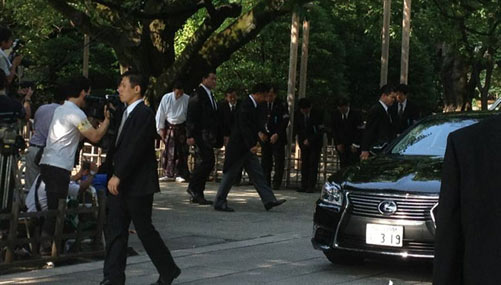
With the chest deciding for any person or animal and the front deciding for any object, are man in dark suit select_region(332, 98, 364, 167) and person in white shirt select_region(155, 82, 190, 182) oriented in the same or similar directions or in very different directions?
same or similar directions

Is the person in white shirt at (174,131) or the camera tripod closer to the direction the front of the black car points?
the camera tripod

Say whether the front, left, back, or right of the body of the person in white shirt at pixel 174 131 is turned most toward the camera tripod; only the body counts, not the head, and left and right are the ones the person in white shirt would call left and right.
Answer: front

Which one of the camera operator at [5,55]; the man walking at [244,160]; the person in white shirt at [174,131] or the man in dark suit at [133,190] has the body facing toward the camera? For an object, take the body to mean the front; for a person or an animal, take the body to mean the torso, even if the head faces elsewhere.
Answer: the person in white shirt

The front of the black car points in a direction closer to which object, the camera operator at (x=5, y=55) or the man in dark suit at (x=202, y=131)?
the camera operator

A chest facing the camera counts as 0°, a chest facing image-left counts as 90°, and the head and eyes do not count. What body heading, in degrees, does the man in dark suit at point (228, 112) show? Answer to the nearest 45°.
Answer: approximately 0°

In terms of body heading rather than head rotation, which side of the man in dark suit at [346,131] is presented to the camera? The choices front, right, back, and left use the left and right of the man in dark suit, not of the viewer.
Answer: front

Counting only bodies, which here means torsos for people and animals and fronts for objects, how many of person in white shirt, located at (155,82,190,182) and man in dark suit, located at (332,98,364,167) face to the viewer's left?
0
